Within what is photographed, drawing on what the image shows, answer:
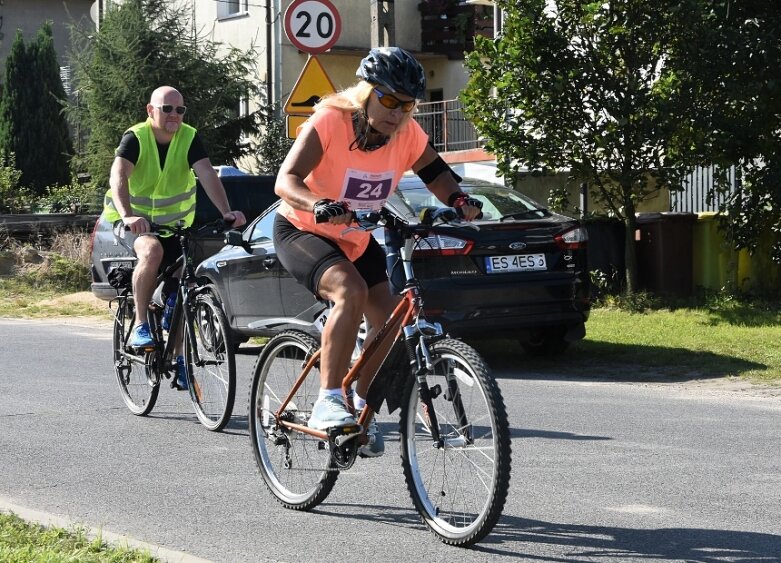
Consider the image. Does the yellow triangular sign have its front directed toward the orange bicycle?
yes

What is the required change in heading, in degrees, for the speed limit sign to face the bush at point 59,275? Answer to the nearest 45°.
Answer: approximately 135° to its right

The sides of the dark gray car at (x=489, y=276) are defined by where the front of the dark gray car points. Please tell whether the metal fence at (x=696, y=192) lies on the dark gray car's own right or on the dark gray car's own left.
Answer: on the dark gray car's own right

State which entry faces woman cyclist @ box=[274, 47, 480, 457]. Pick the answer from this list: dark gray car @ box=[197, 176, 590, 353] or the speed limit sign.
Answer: the speed limit sign

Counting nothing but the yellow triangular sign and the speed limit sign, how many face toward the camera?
2

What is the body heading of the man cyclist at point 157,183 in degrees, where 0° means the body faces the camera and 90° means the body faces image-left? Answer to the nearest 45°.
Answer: approximately 315°

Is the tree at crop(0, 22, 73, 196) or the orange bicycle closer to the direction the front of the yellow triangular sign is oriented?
the orange bicycle

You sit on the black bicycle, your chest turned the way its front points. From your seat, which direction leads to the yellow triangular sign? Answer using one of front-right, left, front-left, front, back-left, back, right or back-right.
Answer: back-left

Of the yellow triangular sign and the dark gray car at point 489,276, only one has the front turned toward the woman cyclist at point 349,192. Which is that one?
the yellow triangular sign

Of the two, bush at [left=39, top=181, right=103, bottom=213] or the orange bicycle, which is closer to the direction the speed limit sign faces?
the orange bicycle

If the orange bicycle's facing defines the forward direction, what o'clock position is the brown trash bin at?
The brown trash bin is roughly at 8 o'clock from the orange bicycle.

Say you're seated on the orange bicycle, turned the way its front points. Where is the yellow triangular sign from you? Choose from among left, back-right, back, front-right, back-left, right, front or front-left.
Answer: back-left

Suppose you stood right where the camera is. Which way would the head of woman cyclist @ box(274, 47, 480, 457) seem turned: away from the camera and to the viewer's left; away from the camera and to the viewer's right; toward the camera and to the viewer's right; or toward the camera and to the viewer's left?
toward the camera and to the viewer's right

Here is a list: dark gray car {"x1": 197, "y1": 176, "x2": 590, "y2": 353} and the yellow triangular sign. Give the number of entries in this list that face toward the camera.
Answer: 1

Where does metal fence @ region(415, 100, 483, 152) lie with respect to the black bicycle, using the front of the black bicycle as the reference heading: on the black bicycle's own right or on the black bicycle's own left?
on the black bicycle's own left
